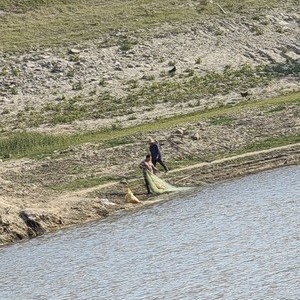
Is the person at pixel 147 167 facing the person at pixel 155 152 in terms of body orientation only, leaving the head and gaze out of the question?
no

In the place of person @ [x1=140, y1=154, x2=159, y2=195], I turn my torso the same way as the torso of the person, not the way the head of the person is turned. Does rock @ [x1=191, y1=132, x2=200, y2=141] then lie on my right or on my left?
on my left

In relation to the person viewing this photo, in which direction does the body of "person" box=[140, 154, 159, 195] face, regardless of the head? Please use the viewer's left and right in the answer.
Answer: facing the viewer and to the right of the viewer
